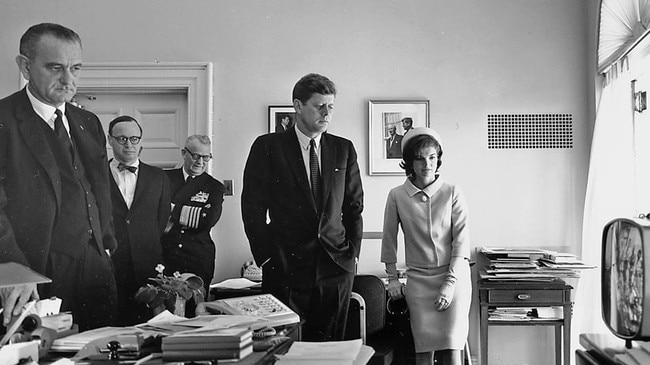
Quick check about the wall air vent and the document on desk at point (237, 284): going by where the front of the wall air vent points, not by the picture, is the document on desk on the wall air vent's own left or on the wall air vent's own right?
on the wall air vent's own right

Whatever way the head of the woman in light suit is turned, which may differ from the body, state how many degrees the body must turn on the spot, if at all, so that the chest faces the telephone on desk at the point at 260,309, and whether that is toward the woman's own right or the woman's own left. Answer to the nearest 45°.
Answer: approximately 45° to the woman's own right

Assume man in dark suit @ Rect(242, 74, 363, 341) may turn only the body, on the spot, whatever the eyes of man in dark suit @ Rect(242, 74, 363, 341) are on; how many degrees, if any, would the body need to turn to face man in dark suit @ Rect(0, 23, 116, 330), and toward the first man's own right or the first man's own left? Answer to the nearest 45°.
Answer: approximately 90° to the first man's own right

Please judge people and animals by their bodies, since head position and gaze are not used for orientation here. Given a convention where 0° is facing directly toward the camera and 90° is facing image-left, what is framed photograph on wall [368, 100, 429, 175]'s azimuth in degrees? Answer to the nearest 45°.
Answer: approximately 0°

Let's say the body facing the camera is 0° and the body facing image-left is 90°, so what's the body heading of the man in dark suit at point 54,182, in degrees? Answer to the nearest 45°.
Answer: approximately 315°

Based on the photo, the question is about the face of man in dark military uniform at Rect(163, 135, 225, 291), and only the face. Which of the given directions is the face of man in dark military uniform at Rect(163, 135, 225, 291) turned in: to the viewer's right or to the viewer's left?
to the viewer's right
